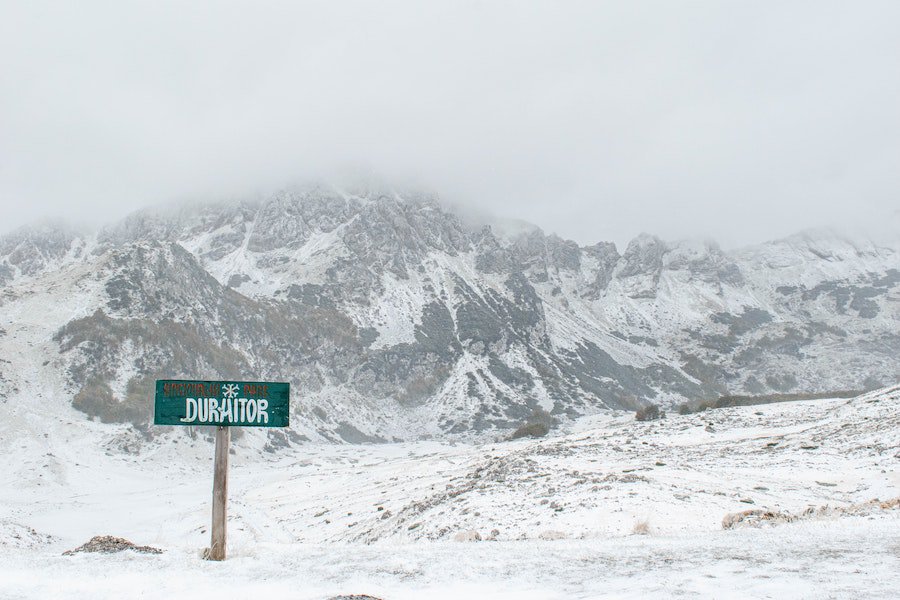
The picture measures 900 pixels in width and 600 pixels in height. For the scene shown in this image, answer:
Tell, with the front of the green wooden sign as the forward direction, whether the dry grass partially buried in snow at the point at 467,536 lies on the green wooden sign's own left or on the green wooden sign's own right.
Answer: on the green wooden sign's own left

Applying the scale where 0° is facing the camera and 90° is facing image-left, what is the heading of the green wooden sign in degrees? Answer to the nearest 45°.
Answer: approximately 0°

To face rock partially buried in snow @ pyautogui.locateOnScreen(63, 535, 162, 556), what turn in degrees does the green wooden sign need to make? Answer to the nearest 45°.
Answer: approximately 135° to its right
